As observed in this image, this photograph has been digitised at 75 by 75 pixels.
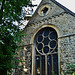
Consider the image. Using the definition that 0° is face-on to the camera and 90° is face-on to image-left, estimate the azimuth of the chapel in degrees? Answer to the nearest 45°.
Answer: approximately 45°
